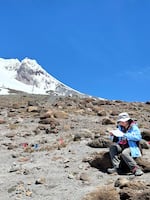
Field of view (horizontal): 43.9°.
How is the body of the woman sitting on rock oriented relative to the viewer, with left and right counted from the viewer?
facing the viewer and to the left of the viewer
